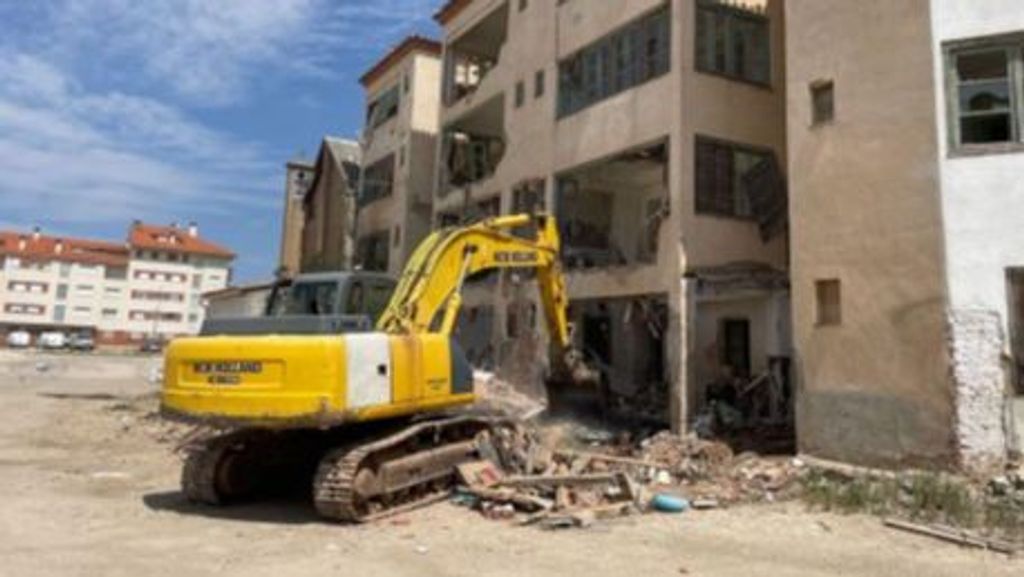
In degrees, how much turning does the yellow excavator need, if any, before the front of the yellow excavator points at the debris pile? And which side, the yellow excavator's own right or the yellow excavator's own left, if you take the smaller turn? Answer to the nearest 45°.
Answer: approximately 45° to the yellow excavator's own right

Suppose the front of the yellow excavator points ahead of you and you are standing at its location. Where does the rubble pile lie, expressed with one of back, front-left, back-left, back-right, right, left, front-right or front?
front

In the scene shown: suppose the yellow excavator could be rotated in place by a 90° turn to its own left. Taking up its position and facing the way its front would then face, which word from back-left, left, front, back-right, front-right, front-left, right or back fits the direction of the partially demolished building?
right

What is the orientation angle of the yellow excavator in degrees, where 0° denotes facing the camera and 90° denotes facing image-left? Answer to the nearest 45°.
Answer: approximately 225°

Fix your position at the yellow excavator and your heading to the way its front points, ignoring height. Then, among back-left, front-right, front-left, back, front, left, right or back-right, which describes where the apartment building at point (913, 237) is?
front-right

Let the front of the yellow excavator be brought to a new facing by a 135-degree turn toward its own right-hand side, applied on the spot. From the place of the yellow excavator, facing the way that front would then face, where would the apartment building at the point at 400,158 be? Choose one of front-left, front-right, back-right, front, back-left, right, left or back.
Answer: back
